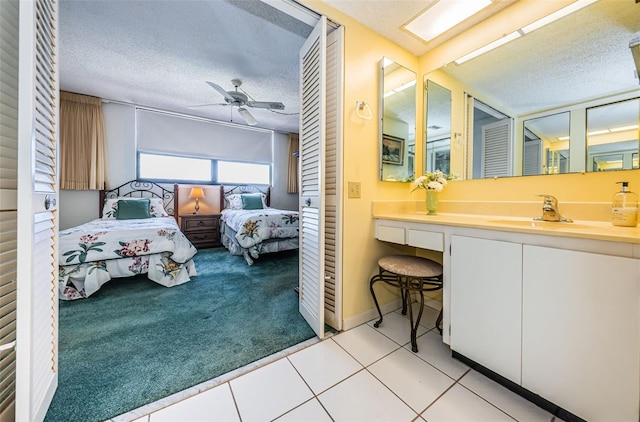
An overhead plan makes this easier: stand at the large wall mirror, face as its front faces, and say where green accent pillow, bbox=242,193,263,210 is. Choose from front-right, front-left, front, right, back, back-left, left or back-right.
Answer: front-right

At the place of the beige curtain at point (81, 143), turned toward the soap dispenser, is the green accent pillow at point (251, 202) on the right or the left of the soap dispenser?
left

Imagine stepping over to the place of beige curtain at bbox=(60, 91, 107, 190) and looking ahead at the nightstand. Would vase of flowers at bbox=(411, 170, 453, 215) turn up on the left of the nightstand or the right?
right

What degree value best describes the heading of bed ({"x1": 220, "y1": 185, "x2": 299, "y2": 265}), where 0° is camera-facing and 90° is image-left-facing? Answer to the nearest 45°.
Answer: approximately 315°

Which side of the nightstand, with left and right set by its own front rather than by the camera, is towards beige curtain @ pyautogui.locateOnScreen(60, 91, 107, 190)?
right

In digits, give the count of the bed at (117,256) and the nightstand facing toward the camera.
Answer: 2

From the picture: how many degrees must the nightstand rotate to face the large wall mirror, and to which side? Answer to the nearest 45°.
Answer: approximately 45° to its left

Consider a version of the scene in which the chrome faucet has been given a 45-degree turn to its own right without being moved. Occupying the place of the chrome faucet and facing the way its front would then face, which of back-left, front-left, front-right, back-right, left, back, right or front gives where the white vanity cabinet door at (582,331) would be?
left
